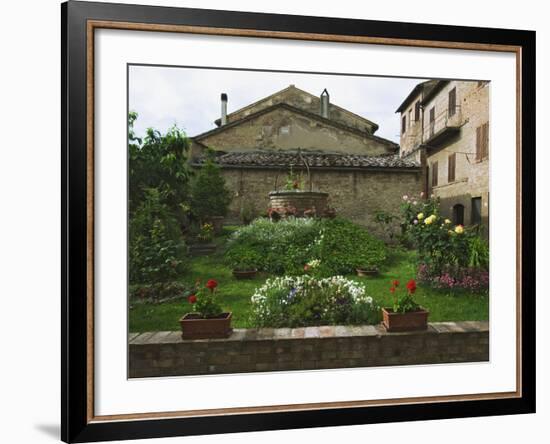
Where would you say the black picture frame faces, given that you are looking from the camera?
facing the viewer and to the right of the viewer
